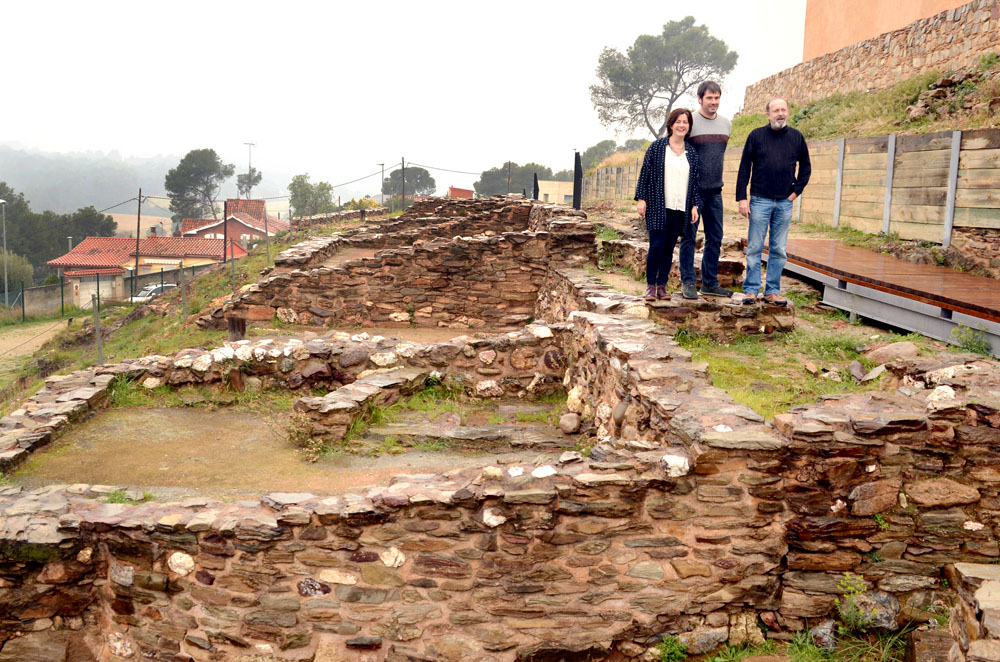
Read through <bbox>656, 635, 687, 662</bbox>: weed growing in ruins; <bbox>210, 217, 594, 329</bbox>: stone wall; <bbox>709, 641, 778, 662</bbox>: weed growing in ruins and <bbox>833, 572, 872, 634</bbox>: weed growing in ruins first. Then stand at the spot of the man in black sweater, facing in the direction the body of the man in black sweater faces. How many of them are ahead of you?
3

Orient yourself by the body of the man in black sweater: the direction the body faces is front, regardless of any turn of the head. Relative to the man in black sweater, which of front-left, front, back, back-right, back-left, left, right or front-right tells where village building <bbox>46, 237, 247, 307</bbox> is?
back-right

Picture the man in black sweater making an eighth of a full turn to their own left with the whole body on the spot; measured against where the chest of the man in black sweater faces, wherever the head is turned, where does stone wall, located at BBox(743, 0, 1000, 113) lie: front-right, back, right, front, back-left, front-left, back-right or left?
back-left

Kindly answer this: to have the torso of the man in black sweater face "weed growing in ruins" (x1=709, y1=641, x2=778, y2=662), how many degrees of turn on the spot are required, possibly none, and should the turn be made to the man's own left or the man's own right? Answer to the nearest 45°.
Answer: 0° — they already face it

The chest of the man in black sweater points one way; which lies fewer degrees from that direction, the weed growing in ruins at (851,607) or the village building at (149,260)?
the weed growing in ruins

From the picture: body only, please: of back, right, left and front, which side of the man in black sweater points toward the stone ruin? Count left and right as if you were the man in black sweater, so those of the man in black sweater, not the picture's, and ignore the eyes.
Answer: front

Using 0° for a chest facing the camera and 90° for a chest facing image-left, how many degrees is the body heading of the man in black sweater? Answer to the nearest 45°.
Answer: approximately 0°

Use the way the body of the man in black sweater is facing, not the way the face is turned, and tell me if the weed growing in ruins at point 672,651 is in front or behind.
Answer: in front
